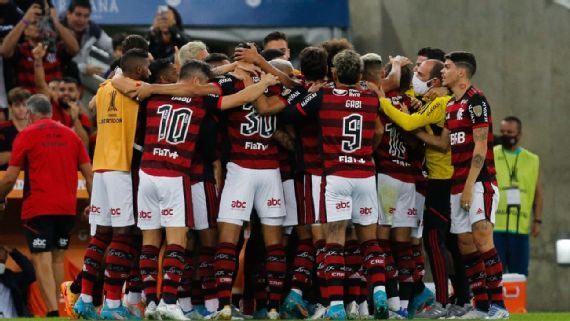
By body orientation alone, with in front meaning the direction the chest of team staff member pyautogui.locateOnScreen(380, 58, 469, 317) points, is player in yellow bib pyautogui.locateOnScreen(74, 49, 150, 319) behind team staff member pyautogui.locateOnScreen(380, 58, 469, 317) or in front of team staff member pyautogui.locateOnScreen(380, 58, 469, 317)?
in front

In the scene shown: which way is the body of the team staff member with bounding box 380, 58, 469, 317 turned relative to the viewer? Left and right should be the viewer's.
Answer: facing to the left of the viewer

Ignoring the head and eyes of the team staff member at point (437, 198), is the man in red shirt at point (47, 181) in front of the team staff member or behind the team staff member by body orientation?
in front

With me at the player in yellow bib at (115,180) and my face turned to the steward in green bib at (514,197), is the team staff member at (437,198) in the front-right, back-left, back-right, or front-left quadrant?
front-right

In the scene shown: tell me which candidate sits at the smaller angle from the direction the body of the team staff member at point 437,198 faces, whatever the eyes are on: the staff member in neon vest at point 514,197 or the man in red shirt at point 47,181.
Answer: the man in red shirt
